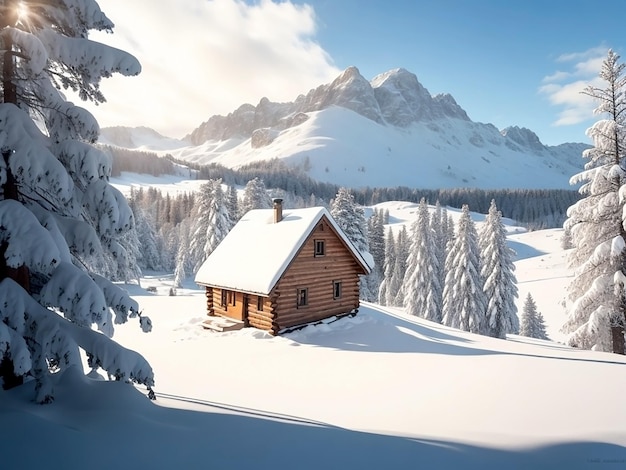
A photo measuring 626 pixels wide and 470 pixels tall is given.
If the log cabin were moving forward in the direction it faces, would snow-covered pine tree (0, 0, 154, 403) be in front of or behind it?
in front

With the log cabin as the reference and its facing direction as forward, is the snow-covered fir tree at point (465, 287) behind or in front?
behind

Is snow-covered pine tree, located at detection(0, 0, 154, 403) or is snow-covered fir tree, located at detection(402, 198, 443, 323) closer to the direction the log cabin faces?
the snow-covered pine tree

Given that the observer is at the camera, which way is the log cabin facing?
facing the viewer and to the left of the viewer

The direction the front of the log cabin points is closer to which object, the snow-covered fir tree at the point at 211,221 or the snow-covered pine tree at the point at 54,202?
the snow-covered pine tree

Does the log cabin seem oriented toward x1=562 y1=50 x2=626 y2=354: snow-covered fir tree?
no

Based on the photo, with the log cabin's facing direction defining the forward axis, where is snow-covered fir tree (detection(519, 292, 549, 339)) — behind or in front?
behind

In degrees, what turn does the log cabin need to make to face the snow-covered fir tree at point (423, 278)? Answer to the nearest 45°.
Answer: approximately 180°

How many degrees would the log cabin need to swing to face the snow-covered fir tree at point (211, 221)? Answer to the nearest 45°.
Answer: approximately 135° to its right

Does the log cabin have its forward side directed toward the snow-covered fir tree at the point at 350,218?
no

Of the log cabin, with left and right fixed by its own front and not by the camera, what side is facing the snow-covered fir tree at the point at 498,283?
back

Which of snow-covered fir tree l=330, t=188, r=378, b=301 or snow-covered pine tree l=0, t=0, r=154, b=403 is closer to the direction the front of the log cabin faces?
the snow-covered pine tree
